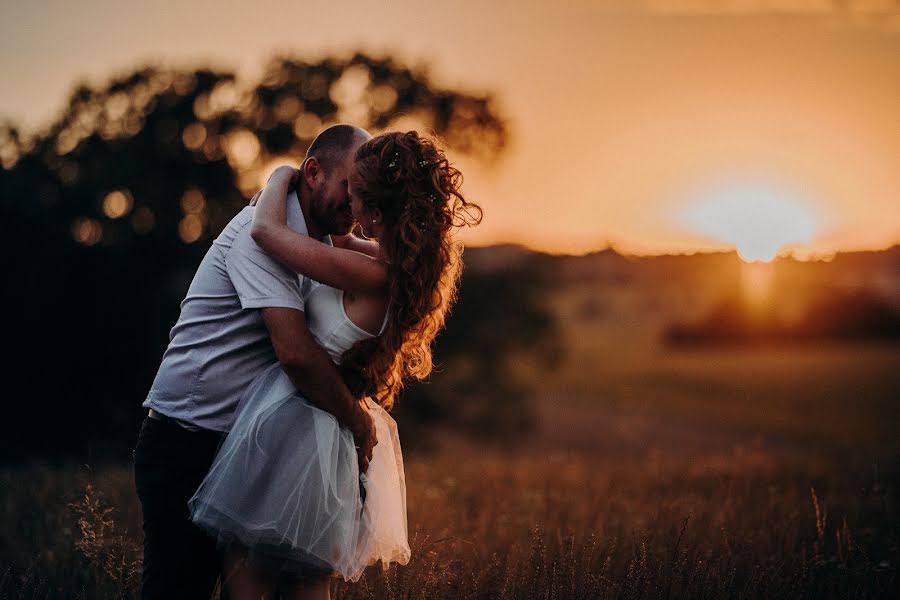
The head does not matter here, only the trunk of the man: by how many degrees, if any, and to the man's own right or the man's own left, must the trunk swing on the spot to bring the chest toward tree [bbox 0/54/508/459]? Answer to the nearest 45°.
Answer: approximately 90° to the man's own left

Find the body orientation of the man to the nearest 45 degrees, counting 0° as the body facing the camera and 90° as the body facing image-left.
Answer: approximately 270°

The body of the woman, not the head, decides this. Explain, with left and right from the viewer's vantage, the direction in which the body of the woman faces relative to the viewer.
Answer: facing to the left of the viewer

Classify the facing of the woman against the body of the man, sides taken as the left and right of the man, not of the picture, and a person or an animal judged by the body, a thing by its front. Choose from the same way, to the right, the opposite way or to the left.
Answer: the opposite way

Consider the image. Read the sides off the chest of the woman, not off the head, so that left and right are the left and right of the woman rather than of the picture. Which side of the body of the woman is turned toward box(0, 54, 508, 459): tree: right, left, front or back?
right
